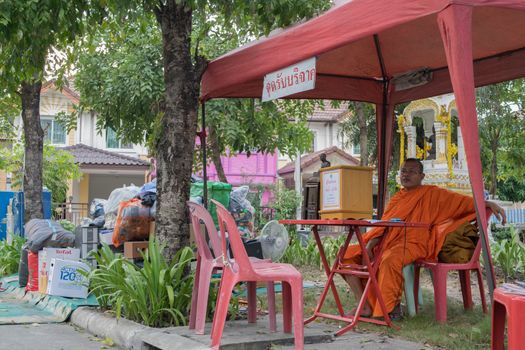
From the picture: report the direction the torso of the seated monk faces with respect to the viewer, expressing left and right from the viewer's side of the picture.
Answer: facing the viewer and to the left of the viewer

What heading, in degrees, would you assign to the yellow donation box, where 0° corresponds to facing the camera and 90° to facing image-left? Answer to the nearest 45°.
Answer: approximately 45°

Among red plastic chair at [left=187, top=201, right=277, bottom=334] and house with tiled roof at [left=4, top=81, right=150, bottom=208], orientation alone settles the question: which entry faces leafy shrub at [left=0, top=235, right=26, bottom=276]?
the house with tiled roof

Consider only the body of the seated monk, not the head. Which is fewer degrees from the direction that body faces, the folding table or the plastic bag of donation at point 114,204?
the folding table

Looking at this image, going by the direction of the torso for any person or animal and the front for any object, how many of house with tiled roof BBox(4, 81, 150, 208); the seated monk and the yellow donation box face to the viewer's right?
0

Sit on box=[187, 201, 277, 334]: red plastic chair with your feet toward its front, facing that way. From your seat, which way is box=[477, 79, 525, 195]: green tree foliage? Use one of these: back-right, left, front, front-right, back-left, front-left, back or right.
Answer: front-left

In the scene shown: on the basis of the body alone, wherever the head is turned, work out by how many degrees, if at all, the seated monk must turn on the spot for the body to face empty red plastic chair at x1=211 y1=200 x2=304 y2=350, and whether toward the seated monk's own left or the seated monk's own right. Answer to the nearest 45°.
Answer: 0° — they already face it

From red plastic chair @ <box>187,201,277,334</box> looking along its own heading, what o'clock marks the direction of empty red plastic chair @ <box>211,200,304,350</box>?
The empty red plastic chair is roughly at 2 o'clock from the red plastic chair.

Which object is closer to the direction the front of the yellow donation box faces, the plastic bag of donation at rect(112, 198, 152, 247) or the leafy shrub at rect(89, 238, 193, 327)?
the leafy shrub

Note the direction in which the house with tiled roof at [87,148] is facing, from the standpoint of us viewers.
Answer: facing the viewer

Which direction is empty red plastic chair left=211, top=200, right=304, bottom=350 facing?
to the viewer's right

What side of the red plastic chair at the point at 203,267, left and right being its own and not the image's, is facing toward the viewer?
right

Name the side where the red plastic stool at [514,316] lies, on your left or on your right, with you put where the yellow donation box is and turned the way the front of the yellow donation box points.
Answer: on your left

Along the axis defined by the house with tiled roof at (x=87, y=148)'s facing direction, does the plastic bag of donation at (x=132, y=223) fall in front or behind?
in front

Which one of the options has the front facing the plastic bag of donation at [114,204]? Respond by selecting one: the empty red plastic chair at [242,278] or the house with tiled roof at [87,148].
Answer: the house with tiled roof

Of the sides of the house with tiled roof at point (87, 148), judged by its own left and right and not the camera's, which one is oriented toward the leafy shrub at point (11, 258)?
front

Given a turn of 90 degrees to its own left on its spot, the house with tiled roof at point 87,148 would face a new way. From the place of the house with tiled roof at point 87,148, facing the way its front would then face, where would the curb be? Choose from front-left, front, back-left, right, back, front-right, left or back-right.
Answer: right

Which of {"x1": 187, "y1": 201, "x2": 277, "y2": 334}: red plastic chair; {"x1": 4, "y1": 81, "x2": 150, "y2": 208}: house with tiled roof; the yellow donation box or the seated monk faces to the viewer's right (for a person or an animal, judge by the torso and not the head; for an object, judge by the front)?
the red plastic chair
